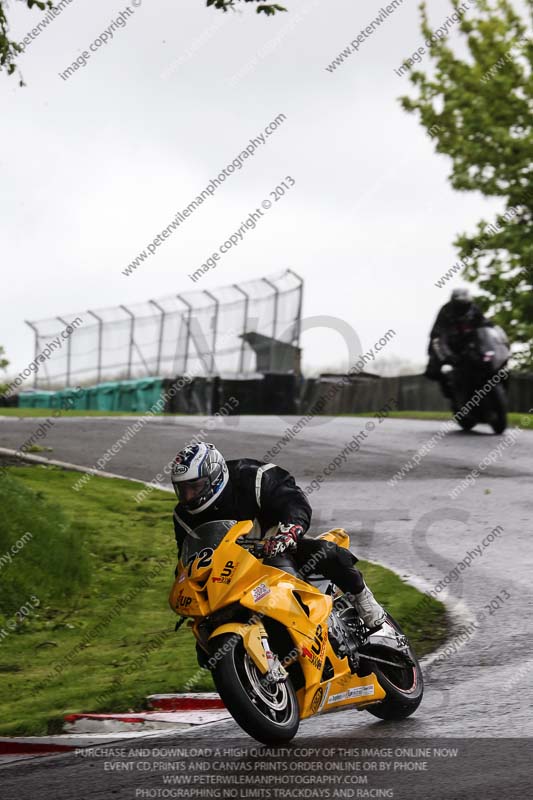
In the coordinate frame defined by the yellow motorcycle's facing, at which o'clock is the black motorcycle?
The black motorcycle is roughly at 5 o'clock from the yellow motorcycle.

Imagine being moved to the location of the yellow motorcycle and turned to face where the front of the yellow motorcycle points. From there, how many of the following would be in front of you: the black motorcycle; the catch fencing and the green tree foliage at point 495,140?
0

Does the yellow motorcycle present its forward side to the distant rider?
no

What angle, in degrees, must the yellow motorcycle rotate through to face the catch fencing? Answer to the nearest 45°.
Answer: approximately 135° to its right

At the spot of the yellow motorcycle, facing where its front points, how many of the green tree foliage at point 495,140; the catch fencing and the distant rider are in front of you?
0

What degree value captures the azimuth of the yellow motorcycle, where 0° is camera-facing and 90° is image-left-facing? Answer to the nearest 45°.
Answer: approximately 45°
